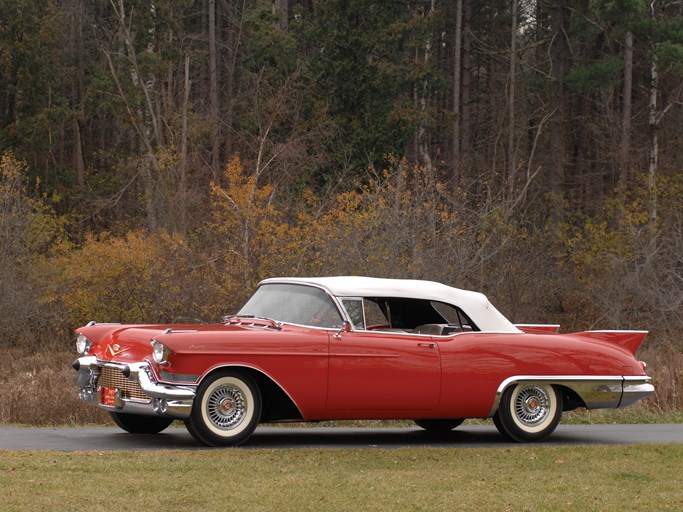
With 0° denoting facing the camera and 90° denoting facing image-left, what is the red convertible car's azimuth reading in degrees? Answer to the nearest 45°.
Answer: approximately 45°

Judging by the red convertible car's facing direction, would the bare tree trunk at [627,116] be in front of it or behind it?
behind

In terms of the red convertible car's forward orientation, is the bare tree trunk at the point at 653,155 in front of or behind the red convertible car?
behind
